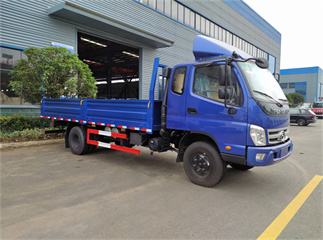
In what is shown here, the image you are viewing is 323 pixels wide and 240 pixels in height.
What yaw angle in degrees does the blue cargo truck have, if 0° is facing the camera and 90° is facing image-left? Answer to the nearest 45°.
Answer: approximately 315°

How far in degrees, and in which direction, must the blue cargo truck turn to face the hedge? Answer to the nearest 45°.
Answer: approximately 180°

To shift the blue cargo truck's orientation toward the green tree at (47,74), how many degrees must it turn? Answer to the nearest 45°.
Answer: approximately 180°
